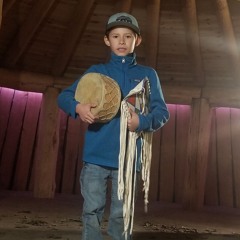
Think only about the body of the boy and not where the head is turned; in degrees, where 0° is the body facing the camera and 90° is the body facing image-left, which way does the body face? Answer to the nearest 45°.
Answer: approximately 0°
